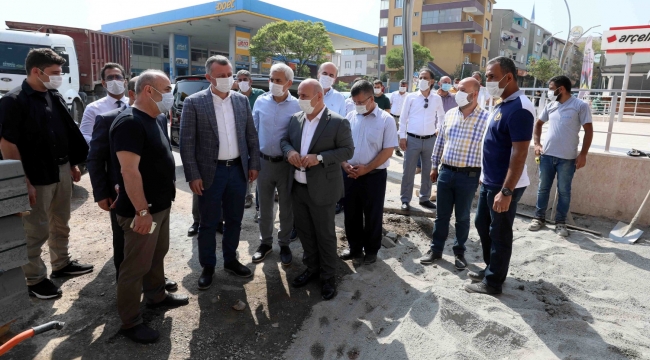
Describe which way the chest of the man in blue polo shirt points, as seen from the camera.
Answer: to the viewer's left

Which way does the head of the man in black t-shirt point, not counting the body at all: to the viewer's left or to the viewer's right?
to the viewer's right

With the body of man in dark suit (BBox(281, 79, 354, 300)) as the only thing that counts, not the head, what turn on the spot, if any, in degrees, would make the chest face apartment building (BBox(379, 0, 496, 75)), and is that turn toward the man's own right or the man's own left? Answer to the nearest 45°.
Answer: approximately 135° to the man's own right

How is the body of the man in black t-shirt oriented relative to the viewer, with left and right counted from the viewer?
facing to the right of the viewer

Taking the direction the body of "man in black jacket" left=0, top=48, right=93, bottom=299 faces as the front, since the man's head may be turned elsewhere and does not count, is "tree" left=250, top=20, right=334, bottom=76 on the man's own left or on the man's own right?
on the man's own left

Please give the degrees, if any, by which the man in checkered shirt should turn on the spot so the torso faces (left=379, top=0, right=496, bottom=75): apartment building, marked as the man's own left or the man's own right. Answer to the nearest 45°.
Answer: approximately 135° to the man's own right

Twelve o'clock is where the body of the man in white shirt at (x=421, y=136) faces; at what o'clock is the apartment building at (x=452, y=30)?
The apartment building is roughly at 6 o'clock from the man in white shirt.
